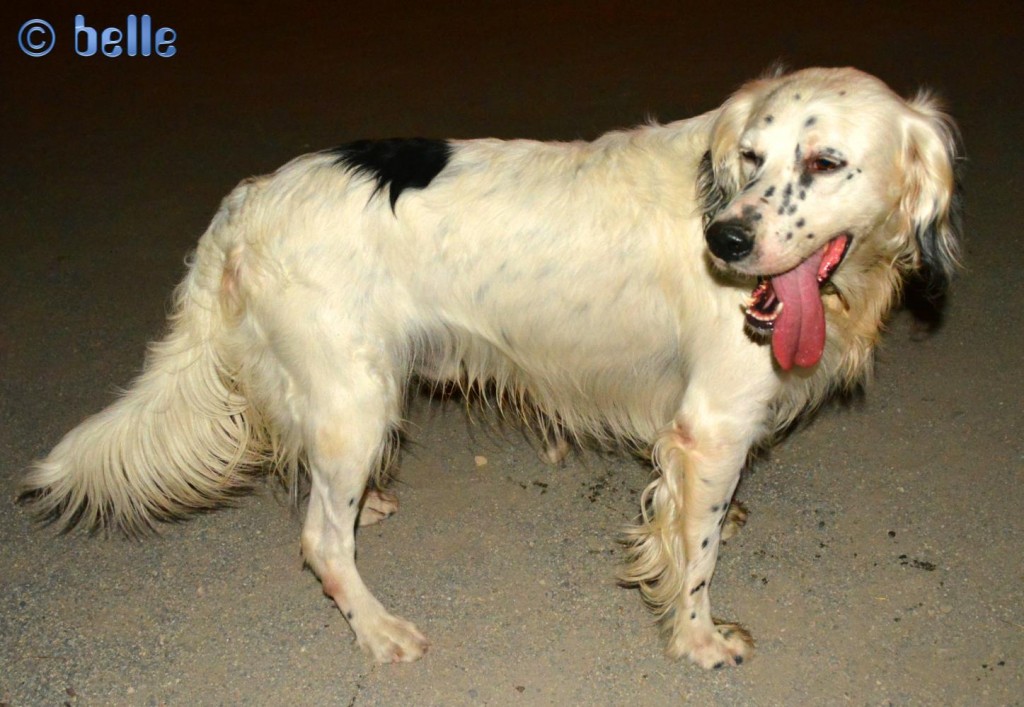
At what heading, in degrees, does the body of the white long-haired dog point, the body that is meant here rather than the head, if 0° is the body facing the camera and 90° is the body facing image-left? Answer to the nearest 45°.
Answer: approximately 270°
